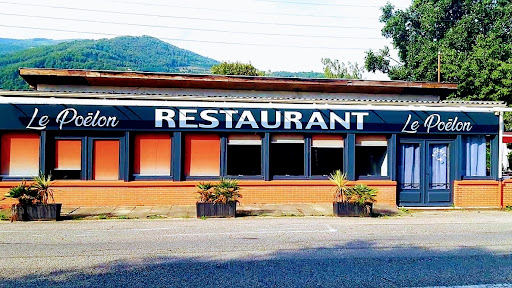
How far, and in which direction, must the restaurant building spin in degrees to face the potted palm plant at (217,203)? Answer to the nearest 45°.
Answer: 0° — it already faces it

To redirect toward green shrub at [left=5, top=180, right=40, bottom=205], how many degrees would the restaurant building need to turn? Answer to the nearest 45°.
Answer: approximately 45° to its right

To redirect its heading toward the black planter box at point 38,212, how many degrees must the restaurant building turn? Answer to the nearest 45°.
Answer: approximately 45° to its right

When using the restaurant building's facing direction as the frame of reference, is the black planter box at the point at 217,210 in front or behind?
in front

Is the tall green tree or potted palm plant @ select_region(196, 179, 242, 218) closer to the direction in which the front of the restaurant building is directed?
the potted palm plant

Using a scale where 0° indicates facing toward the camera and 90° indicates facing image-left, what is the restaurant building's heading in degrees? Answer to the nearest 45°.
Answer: approximately 0°
